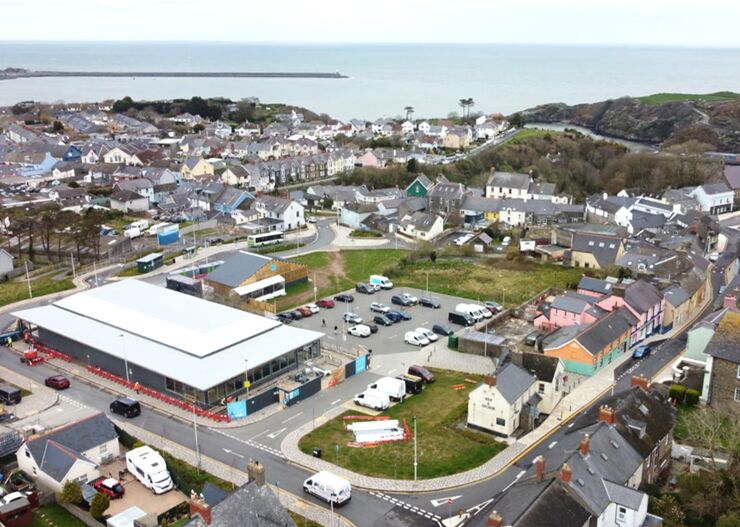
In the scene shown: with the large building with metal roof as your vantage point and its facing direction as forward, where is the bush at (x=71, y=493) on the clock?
The bush is roughly at 2 o'clock from the large building with metal roof.

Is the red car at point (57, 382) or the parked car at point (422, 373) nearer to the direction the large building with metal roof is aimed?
the parked car

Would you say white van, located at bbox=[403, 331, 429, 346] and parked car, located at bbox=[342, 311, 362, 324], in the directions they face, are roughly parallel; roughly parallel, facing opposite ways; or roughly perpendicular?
roughly parallel

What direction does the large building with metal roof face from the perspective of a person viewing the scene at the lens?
facing the viewer and to the right of the viewer

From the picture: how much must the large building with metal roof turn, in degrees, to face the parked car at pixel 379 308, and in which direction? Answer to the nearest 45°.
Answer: approximately 45° to its left

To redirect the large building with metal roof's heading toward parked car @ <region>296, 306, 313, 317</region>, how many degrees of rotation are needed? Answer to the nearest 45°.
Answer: approximately 90° to its left

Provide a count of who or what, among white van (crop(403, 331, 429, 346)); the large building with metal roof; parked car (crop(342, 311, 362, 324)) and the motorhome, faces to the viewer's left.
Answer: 0

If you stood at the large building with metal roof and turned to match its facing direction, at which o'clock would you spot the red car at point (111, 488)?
The red car is roughly at 2 o'clock from the large building with metal roof.
